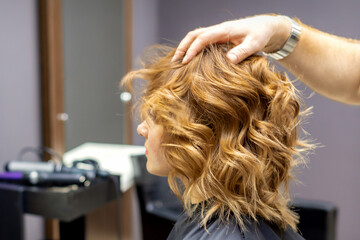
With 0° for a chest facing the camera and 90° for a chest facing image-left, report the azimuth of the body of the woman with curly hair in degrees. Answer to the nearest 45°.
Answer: approximately 90°

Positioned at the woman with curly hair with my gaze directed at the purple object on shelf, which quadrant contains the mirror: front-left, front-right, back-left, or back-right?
front-right

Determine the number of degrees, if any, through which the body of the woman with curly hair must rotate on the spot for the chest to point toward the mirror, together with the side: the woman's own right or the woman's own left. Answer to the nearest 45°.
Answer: approximately 45° to the woman's own right

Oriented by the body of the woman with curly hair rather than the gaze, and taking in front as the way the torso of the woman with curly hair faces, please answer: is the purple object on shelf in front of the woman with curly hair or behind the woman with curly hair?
in front
